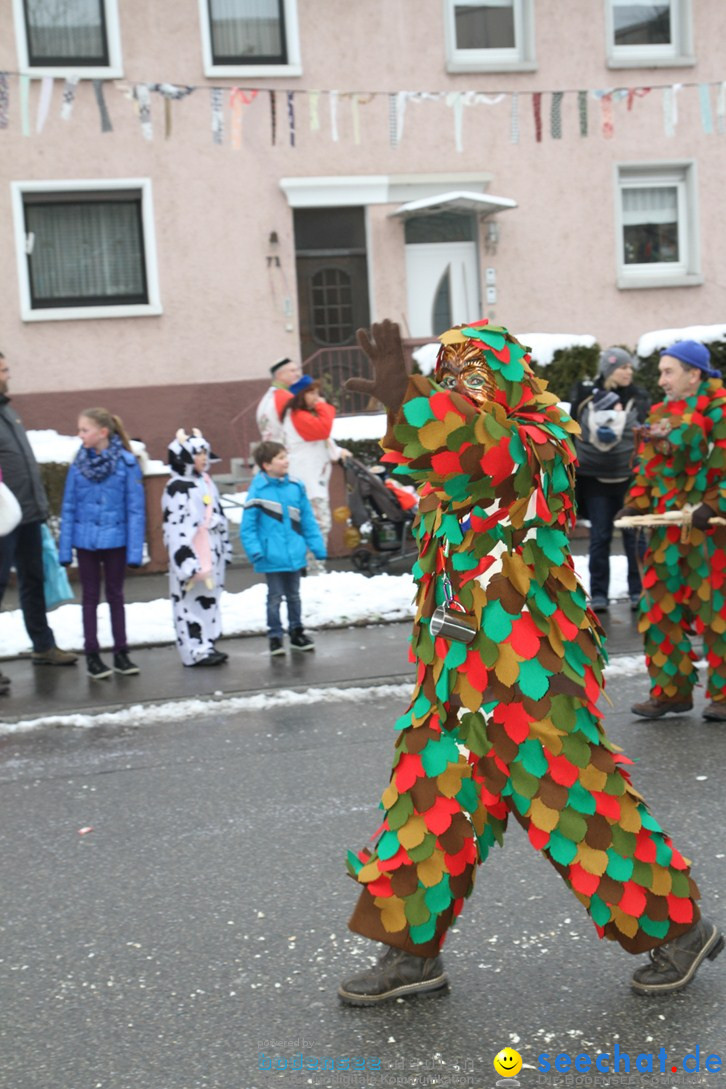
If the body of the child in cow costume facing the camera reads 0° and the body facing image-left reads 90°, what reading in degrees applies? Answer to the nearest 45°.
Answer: approximately 315°

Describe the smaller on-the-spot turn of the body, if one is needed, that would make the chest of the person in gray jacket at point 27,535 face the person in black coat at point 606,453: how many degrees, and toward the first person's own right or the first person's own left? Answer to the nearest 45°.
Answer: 0° — they already face them

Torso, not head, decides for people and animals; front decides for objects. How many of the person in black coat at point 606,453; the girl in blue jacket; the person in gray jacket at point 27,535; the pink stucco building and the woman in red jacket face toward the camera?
3

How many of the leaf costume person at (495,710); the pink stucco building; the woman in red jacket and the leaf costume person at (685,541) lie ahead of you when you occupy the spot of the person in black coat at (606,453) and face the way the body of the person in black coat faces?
2

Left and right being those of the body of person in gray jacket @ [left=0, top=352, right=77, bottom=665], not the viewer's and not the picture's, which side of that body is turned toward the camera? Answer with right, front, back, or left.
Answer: right

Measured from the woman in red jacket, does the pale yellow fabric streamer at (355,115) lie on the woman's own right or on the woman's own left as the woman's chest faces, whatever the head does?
on the woman's own left

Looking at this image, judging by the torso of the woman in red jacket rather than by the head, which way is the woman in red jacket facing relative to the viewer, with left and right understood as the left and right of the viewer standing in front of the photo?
facing to the right of the viewer

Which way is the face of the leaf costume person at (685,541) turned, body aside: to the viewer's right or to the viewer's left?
to the viewer's left

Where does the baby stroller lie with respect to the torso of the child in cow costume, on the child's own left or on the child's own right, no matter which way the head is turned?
on the child's own left

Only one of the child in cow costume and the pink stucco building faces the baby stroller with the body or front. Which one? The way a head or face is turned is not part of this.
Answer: the pink stucco building
